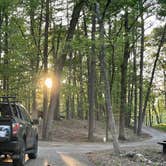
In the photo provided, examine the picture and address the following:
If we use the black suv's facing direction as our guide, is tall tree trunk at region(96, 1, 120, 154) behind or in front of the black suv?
in front
